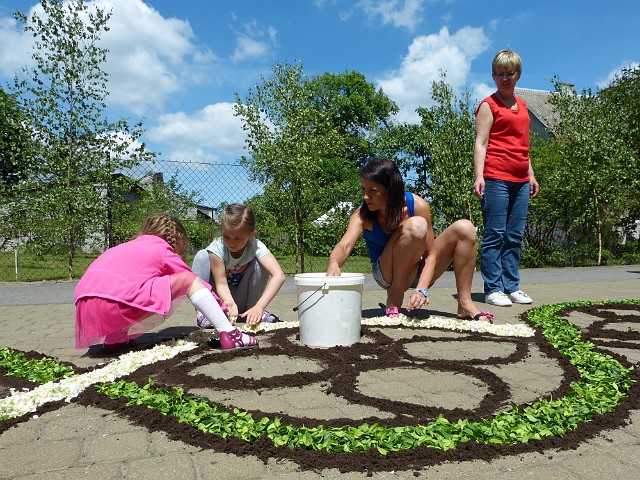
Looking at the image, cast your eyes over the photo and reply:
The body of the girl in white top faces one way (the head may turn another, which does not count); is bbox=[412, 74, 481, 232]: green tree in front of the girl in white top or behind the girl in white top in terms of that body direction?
behind

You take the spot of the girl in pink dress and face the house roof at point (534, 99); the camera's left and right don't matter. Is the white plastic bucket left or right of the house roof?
right

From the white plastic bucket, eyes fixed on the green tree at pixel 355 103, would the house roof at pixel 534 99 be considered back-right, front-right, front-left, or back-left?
front-right

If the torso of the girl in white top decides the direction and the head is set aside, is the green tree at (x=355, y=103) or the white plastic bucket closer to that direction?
the white plastic bucket

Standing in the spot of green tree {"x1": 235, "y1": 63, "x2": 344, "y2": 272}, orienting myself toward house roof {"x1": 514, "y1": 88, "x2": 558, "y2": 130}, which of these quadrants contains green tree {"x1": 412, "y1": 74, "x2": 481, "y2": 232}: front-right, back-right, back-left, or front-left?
front-right

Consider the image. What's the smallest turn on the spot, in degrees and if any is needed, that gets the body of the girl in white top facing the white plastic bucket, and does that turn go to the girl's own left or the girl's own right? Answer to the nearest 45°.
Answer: approximately 45° to the girl's own left

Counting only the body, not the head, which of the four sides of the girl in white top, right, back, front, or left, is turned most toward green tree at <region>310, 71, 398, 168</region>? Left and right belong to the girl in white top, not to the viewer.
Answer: back

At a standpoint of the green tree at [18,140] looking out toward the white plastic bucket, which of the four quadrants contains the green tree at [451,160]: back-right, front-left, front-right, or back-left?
front-left

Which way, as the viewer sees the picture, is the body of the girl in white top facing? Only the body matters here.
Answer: toward the camera

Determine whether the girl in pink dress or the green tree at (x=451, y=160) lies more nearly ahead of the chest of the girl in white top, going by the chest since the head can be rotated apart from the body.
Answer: the girl in pink dress

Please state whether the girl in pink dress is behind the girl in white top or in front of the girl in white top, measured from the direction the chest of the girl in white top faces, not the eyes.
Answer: in front

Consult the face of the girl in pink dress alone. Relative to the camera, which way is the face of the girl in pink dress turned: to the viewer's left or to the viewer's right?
to the viewer's right

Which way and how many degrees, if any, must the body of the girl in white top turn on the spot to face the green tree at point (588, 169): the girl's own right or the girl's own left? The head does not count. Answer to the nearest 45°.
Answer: approximately 135° to the girl's own left

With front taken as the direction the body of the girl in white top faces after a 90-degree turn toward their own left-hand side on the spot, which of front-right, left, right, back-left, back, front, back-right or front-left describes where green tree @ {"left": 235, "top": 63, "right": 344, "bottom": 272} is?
left

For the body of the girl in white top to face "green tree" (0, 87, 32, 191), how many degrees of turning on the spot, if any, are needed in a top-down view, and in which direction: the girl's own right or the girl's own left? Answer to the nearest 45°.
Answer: approximately 135° to the girl's own right
